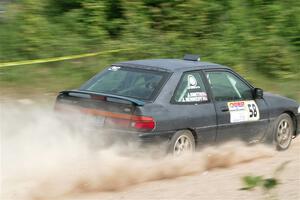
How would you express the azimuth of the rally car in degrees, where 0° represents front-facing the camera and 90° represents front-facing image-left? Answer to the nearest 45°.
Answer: approximately 225°
